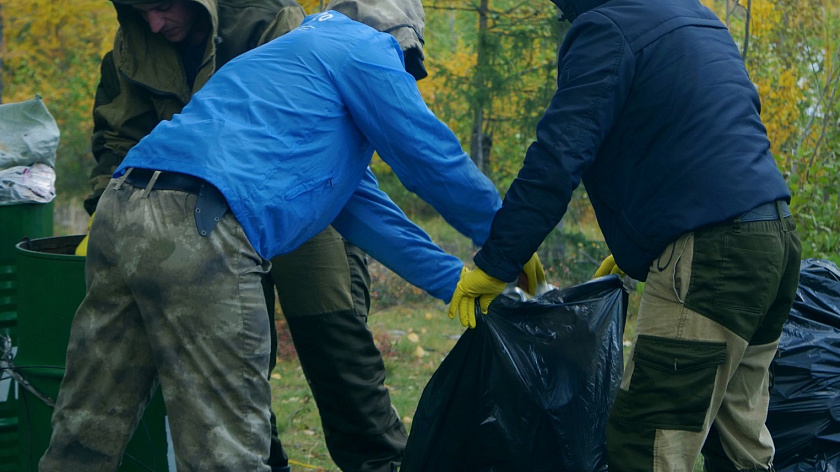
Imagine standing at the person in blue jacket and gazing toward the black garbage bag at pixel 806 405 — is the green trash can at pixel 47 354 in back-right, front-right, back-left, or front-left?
back-left

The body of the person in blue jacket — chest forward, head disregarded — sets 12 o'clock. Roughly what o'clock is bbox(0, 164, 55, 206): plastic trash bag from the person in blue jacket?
The plastic trash bag is roughly at 9 o'clock from the person in blue jacket.

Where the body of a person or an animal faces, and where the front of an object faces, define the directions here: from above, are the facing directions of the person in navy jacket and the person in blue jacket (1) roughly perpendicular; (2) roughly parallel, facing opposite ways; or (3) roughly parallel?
roughly perpendicular

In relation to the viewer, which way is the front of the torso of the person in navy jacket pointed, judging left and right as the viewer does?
facing away from the viewer and to the left of the viewer

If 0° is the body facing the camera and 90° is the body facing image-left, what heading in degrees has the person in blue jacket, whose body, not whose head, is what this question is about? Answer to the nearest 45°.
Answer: approximately 225°

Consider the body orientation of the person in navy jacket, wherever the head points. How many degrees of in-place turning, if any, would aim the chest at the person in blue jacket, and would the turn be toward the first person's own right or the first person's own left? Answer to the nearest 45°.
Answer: approximately 45° to the first person's own left

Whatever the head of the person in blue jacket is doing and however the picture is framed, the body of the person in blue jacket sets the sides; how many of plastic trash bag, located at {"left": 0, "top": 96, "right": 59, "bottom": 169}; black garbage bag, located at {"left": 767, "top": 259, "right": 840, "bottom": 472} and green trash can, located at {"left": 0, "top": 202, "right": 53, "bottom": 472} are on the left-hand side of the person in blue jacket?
2

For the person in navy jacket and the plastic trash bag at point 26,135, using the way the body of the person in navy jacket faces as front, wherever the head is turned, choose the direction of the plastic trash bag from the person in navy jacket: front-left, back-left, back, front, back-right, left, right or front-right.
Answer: front-left

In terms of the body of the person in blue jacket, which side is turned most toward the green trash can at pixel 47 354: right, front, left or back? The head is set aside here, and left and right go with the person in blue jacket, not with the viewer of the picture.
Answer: left

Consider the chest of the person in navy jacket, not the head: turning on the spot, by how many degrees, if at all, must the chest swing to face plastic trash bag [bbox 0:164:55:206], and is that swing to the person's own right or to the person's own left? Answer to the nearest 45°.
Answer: approximately 45° to the person's own left
